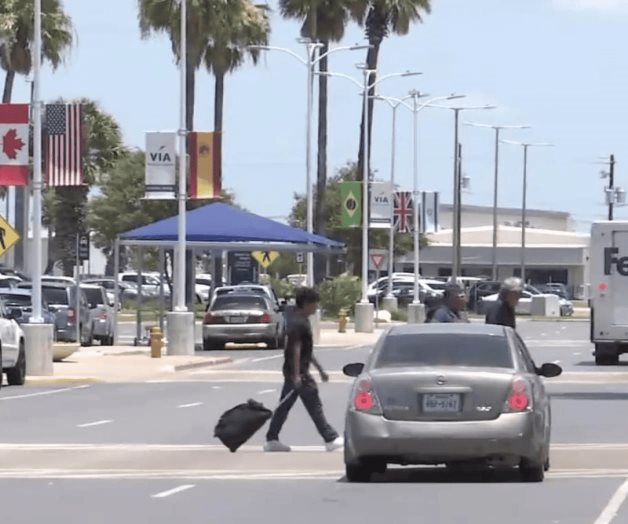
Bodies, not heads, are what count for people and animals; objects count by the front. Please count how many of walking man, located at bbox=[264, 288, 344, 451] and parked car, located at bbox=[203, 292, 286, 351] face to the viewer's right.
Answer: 1

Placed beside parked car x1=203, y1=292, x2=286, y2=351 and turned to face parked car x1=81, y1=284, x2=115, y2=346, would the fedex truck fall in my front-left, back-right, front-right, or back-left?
back-left

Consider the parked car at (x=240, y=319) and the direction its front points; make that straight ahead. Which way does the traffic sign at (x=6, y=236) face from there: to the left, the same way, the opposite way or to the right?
the opposite way

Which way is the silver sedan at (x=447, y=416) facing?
away from the camera

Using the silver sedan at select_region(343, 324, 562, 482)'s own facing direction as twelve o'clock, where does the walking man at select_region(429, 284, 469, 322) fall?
The walking man is roughly at 12 o'clock from the silver sedan.

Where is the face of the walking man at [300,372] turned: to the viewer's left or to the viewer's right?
to the viewer's right
